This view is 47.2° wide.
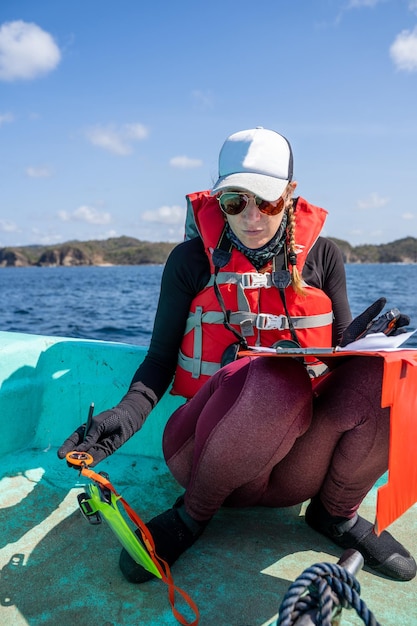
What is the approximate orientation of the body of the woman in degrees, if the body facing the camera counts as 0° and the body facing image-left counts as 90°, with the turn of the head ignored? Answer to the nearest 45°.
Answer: approximately 0°

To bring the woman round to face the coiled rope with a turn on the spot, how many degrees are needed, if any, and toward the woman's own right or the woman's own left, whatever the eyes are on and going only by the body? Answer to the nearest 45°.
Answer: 0° — they already face it
